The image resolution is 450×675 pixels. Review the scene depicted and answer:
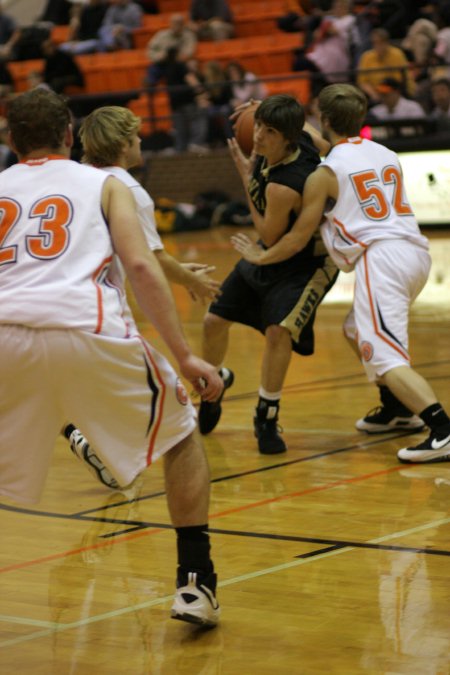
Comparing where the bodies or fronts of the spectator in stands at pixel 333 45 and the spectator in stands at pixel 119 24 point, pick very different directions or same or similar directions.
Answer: same or similar directions

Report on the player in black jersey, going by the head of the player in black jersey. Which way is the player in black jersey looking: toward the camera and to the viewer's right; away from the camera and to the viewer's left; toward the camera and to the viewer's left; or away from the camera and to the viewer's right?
toward the camera and to the viewer's left

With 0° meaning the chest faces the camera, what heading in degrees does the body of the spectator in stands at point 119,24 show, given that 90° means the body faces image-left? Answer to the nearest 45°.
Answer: approximately 45°

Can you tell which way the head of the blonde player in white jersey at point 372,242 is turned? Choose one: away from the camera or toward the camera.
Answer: away from the camera

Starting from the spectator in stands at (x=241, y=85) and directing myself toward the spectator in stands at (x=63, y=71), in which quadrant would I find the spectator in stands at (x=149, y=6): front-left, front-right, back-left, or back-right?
front-right

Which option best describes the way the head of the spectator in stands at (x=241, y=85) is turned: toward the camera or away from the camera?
toward the camera

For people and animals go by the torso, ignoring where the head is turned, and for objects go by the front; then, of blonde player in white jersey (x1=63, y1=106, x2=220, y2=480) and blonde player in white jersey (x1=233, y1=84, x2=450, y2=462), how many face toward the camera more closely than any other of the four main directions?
0

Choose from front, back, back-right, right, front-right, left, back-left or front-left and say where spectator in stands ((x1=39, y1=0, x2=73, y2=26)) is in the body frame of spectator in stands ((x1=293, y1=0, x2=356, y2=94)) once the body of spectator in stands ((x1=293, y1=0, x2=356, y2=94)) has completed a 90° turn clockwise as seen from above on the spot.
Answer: front

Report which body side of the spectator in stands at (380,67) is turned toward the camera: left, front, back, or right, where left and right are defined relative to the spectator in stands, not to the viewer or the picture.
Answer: front

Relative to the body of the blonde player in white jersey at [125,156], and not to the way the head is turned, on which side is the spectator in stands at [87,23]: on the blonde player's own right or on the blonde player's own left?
on the blonde player's own left

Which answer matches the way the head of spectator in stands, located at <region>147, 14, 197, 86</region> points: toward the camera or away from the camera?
toward the camera

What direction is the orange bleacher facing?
toward the camera

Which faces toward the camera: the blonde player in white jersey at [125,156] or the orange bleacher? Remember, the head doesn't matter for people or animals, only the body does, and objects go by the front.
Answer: the orange bleacher

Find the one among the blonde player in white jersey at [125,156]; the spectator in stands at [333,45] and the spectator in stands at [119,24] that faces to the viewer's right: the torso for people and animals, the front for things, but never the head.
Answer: the blonde player in white jersey

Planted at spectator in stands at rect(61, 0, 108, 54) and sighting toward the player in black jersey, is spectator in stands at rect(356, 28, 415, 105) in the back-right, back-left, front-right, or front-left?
front-left

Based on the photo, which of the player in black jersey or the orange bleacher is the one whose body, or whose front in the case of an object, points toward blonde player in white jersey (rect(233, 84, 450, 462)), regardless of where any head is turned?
the orange bleacher

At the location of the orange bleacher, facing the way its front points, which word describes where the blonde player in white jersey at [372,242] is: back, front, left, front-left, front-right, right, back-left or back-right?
front
